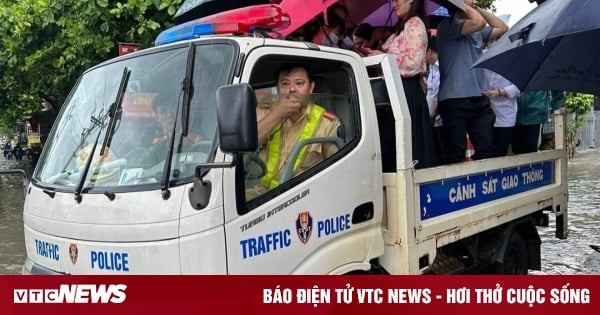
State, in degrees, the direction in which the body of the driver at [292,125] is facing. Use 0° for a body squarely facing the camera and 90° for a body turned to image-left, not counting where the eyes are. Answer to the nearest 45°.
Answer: approximately 0°

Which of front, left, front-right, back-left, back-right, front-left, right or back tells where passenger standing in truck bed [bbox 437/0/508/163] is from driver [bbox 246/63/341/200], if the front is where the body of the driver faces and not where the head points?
back-left

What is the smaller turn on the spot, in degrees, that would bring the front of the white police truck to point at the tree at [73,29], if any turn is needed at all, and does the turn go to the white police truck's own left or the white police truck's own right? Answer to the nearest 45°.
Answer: approximately 90° to the white police truck's own right

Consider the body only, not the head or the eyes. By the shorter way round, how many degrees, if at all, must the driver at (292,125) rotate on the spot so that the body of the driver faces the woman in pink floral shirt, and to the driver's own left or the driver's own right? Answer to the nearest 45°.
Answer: approximately 135° to the driver's own left
